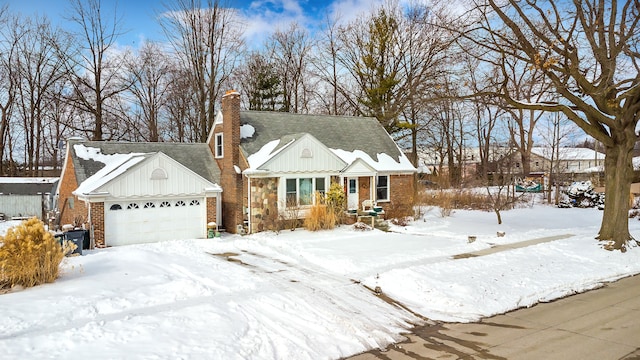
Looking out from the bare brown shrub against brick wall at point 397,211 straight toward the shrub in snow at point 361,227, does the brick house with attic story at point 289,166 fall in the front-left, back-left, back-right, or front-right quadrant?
front-right

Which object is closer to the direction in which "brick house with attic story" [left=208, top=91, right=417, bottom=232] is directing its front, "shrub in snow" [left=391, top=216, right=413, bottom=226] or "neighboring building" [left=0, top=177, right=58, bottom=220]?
the shrub in snow

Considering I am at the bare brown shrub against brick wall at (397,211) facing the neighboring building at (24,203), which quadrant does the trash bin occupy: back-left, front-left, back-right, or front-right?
front-left

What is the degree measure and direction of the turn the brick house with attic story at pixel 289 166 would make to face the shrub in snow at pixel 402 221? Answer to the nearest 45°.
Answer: approximately 45° to its left

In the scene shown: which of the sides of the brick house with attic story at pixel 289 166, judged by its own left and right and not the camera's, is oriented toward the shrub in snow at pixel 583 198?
left

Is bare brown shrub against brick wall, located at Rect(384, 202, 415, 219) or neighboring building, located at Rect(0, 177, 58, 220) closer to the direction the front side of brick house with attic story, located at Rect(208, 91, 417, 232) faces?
the bare brown shrub against brick wall

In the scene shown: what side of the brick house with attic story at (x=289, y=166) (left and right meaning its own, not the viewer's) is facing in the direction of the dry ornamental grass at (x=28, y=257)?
right

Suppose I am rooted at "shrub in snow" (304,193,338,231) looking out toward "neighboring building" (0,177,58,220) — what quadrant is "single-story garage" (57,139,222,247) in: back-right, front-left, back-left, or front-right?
front-left

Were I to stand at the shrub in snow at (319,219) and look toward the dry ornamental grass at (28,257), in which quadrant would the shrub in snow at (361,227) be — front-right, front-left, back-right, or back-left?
back-left

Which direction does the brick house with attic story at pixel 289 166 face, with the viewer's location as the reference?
facing the viewer and to the right of the viewer

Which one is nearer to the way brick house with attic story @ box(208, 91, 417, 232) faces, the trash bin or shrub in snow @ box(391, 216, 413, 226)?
the shrub in snow

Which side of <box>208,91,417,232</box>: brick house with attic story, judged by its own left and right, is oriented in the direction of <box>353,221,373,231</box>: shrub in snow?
front

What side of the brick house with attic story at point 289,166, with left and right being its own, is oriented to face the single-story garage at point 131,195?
right

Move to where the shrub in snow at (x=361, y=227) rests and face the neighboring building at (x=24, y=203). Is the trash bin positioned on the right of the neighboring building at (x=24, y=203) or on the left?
left

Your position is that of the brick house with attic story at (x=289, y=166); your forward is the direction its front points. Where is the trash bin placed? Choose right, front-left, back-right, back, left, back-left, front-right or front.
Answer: right
